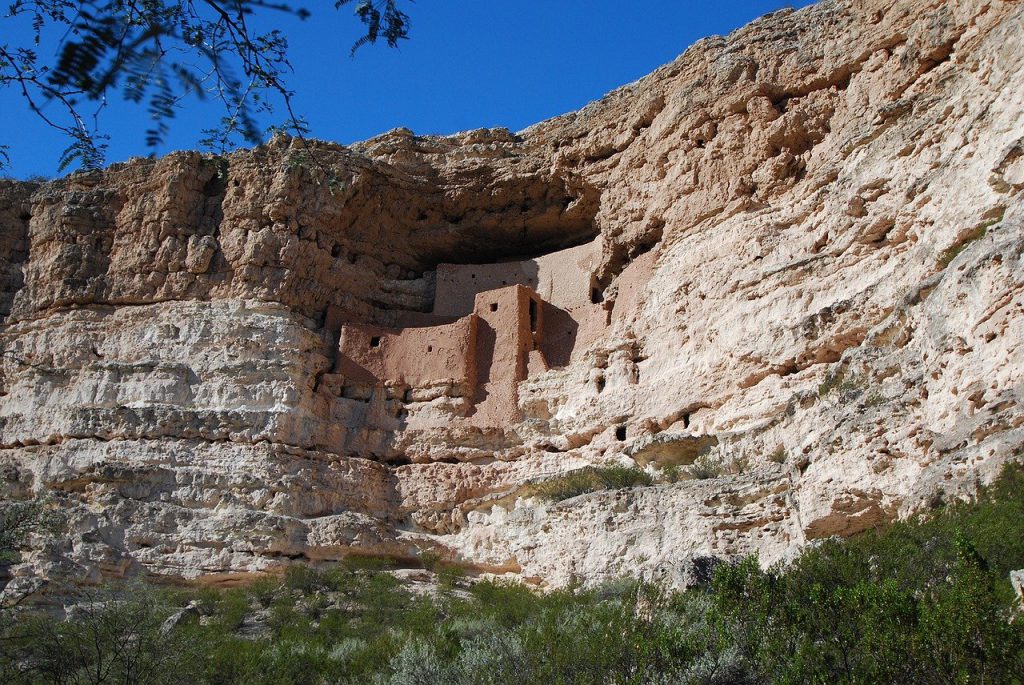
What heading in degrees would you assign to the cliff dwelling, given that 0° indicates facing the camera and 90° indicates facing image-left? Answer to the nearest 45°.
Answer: approximately 0°

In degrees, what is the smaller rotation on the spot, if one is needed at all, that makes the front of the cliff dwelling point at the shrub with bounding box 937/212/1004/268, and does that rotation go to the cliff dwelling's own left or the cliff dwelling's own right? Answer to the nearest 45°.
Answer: approximately 45° to the cliff dwelling's own left
